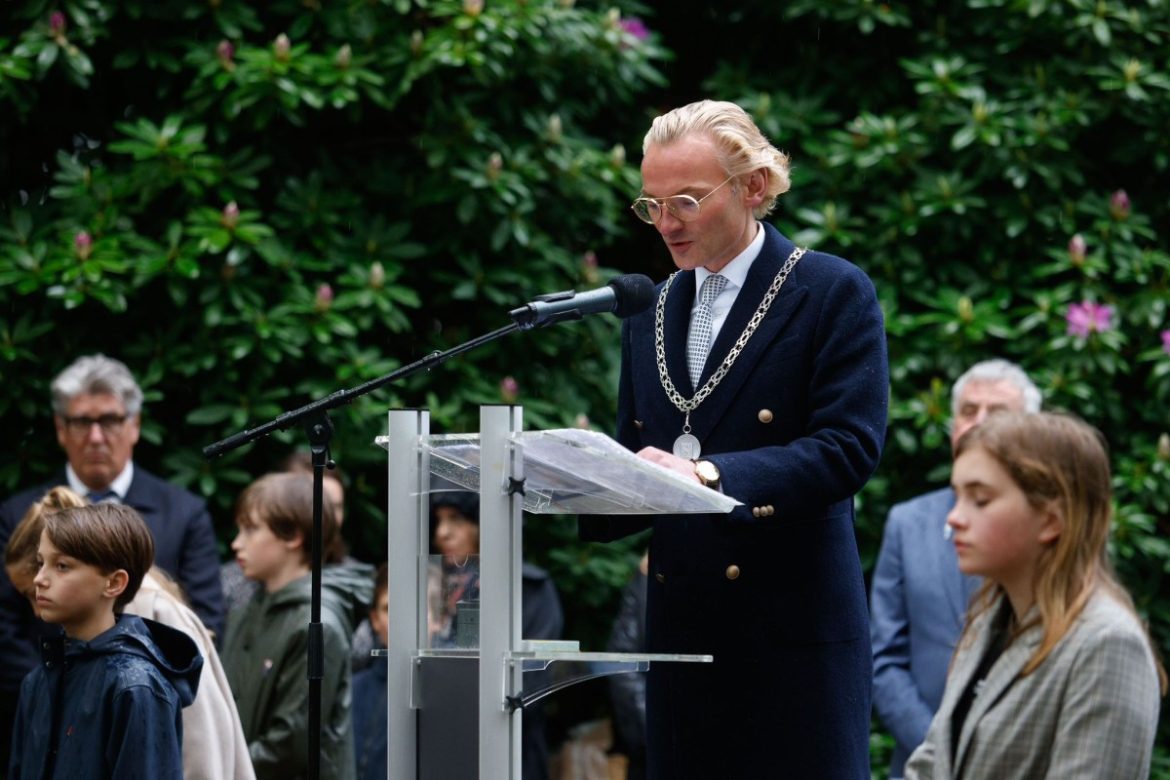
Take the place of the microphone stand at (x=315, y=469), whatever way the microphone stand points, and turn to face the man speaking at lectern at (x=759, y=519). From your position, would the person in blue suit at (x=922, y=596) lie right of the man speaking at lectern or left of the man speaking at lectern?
left

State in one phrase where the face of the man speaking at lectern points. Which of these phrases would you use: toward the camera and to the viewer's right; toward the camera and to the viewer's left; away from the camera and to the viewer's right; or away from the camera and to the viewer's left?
toward the camera and to the viewer's left

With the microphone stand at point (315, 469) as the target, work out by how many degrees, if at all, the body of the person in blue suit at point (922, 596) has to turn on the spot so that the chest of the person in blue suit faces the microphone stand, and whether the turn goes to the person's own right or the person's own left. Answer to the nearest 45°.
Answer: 0° — they already face it

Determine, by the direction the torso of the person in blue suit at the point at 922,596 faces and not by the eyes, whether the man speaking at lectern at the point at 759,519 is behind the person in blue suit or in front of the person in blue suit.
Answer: in front

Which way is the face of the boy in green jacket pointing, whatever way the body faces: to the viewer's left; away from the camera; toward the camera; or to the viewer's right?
to the viewer's left

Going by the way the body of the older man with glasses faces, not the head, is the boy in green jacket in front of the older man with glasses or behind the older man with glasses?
in front

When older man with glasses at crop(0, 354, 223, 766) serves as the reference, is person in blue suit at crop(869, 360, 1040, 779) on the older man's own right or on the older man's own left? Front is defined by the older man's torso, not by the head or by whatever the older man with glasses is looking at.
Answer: on the older man's own left
